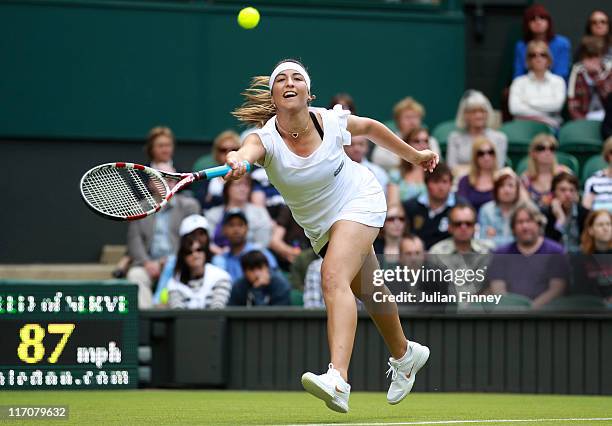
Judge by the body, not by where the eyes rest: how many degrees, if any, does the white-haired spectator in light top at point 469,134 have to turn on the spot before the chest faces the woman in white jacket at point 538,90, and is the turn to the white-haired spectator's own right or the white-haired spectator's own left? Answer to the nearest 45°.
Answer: approximately 135° to the white-haired spectator's own left

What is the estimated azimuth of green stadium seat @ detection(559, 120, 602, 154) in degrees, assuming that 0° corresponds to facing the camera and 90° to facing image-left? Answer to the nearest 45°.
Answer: approximately 0°

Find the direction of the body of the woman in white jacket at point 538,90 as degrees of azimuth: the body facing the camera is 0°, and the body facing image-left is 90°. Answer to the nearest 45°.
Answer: approximately 0°

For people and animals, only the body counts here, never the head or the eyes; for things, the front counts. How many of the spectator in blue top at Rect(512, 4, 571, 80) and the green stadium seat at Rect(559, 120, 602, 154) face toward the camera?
2

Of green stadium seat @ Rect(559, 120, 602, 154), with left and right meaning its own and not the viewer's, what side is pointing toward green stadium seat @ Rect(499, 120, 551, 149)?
right
